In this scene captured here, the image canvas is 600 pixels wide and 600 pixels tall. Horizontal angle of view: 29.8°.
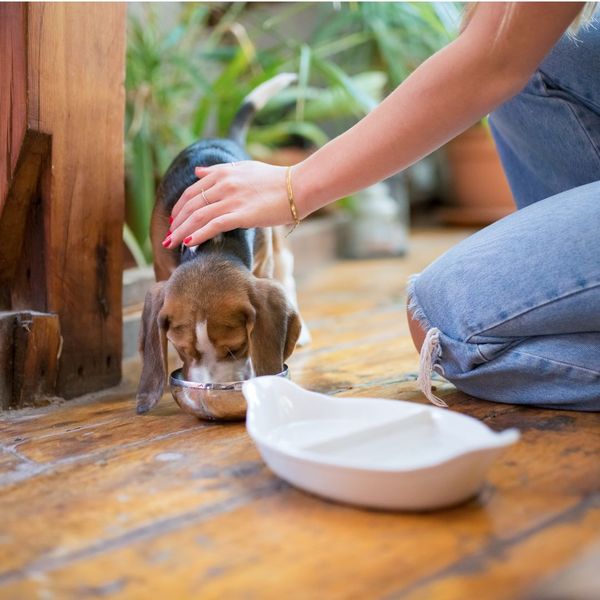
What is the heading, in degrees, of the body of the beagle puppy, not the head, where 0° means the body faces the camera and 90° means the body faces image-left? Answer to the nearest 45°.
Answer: approximately 0°

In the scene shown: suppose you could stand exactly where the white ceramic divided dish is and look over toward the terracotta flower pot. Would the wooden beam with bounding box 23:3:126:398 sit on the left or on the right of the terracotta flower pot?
left

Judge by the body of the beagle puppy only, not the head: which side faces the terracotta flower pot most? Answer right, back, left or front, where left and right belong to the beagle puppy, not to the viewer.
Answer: back
